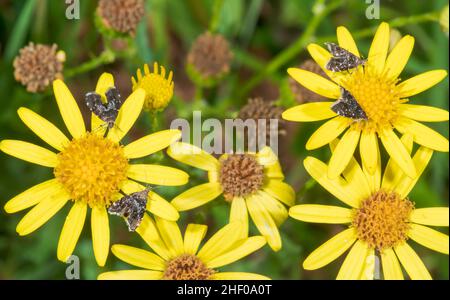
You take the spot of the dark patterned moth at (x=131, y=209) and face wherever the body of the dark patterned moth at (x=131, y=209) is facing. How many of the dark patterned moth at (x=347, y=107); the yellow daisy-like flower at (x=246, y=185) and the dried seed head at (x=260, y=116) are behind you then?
0

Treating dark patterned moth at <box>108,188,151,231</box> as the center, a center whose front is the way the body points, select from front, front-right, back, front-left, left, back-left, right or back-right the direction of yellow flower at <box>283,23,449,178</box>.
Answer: front-right

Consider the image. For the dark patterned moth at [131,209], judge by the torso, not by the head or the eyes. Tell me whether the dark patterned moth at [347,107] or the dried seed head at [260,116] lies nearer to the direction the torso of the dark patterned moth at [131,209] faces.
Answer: the dried seed head

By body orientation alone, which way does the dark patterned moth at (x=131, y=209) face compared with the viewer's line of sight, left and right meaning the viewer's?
facing away from the viewer and to the right of the viewer
